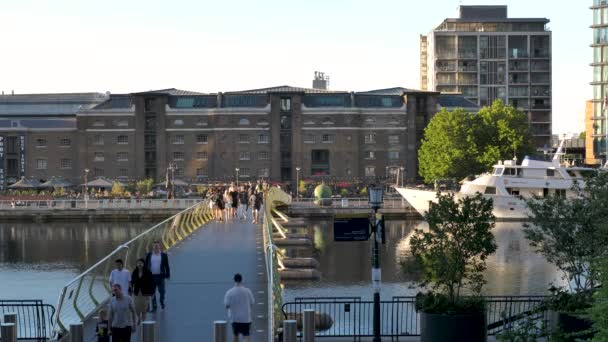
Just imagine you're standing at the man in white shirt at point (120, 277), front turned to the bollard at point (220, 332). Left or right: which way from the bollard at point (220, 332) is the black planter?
left

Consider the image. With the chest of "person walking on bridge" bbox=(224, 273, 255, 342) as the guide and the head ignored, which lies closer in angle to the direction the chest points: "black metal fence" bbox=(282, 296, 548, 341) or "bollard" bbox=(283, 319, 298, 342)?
the black metal fence

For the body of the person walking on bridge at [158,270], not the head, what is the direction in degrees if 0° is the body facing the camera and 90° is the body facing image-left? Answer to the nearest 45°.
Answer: approximately 0°

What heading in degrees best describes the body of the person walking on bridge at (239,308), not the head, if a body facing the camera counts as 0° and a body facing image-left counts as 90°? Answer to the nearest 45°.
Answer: approximately 180°

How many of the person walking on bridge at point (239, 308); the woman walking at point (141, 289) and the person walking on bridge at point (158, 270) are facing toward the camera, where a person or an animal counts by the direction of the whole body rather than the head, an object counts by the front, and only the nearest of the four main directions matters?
2
